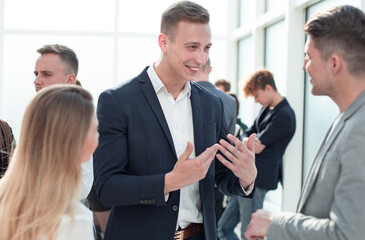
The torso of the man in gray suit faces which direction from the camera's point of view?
to the viewer's left

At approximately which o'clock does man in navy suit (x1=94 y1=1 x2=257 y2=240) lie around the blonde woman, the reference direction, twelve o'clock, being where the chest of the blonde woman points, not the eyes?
The man in navy suit is roughly at 12 o'clock from the blonde woman.

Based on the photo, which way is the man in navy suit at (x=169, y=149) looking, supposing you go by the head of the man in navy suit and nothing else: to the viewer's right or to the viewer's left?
to the viewer's right

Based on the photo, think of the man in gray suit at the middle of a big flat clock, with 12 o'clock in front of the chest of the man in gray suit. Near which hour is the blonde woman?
The blonde woman is roughly at 11 o'clock from the man in gray suit.

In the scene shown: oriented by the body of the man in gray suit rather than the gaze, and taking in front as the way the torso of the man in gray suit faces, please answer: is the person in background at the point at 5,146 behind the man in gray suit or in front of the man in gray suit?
in front

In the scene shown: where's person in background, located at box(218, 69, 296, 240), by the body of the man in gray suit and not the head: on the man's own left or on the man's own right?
on the man's own right

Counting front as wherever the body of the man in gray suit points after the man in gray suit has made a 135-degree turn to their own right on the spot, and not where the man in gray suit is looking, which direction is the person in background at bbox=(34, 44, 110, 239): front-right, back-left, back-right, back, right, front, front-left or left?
left

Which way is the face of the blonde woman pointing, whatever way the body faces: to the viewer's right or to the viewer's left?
to the viewer's right

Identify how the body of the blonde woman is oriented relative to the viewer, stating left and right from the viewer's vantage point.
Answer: facing away from the viewer and to the right of the viewer

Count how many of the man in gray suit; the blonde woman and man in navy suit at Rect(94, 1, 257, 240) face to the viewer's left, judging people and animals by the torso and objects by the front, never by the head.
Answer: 1

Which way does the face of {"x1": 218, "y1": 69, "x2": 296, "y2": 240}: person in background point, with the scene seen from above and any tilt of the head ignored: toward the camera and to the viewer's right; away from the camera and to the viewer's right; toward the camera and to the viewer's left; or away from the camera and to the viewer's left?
toward the camera and to the viewer's left

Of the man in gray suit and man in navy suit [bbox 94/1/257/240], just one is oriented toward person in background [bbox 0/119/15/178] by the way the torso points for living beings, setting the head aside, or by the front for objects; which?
the man in gray suit

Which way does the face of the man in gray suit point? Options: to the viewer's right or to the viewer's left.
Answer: to the viewer's left

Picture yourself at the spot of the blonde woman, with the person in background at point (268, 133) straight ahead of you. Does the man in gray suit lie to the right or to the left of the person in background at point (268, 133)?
right
